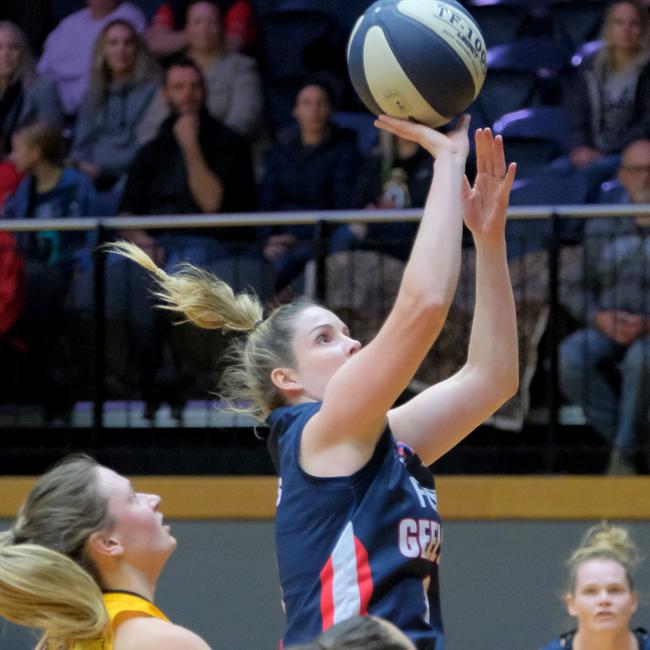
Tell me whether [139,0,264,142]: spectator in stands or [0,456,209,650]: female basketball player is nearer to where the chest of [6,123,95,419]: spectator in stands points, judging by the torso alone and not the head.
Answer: the female basketball player

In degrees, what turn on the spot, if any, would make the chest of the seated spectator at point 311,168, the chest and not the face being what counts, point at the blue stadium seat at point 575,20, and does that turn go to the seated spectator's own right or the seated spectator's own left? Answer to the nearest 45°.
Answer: approximately 135° to the seated spectator's own left

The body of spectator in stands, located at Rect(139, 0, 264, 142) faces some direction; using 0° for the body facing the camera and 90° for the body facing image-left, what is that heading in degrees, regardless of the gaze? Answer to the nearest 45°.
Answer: approximately 0°

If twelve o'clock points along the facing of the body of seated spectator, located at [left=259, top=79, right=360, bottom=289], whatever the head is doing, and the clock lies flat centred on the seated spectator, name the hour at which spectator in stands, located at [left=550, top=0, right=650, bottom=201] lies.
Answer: The spectator in stands is roughly at 9 o'clock from the seated spectator.

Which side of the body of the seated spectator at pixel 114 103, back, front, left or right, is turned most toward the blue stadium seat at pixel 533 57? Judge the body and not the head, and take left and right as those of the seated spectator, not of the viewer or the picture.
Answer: left

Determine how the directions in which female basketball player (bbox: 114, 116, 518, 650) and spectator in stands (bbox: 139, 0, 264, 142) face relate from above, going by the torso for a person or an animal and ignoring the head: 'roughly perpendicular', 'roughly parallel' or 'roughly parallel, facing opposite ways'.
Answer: roughly perpendicular

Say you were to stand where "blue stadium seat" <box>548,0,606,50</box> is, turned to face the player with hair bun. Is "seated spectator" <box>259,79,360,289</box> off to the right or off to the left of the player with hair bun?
right

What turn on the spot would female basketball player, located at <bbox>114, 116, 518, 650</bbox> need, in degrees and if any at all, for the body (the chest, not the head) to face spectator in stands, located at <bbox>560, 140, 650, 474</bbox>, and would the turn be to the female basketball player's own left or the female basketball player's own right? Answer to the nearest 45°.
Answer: approximately 90° to the female basketball player's own left

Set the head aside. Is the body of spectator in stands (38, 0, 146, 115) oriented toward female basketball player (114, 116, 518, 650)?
yes

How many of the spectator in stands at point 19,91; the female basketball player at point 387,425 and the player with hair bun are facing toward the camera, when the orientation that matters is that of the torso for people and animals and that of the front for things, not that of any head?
2

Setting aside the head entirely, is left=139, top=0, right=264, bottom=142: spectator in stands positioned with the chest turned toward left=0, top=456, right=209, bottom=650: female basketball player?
yes

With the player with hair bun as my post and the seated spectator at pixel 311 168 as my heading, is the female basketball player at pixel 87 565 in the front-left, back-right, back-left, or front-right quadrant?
back-left
